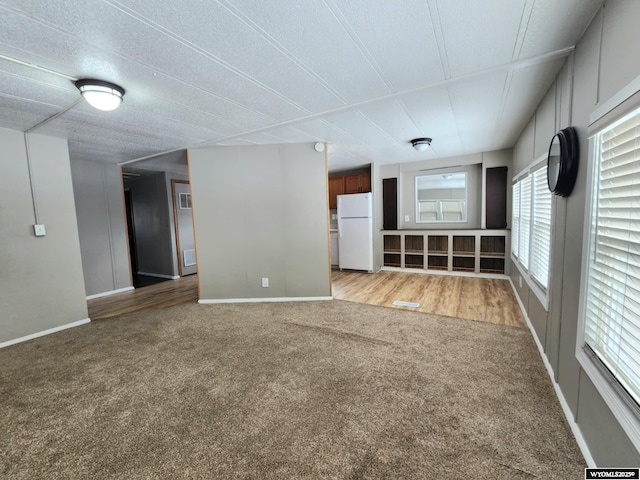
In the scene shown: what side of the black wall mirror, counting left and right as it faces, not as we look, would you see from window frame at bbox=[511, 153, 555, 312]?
right

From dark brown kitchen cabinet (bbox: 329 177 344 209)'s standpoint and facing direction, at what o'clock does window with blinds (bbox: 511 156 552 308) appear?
The window with blinds is roughly at 11 o'clock from the dark brown kitchen cabinet.

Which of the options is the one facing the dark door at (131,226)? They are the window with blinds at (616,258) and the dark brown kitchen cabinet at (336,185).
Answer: the window with blinds

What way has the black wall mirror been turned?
to the viewer's left

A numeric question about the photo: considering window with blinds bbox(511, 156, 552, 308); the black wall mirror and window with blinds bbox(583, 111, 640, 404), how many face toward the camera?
0

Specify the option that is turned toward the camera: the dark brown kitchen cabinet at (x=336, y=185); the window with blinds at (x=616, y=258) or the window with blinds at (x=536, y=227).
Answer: the dark brown kitchen cabinet

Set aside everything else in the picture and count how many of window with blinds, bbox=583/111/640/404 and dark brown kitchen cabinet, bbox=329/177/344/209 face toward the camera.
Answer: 1

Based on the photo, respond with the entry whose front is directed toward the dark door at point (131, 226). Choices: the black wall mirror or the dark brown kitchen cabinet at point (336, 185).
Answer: the black wall mirror

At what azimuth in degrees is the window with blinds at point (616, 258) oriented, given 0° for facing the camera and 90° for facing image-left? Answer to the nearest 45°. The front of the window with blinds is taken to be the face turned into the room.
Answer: approximately 90°

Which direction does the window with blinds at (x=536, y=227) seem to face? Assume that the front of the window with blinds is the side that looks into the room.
to the viewer's left

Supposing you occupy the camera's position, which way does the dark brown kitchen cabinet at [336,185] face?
facing the viewer

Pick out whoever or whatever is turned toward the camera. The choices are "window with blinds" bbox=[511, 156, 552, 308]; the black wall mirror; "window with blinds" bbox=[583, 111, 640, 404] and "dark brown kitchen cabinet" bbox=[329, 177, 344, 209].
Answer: the dark brown kitchen cabinet

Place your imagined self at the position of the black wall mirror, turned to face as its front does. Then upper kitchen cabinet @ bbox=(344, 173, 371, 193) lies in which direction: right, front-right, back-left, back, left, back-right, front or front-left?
front-right
